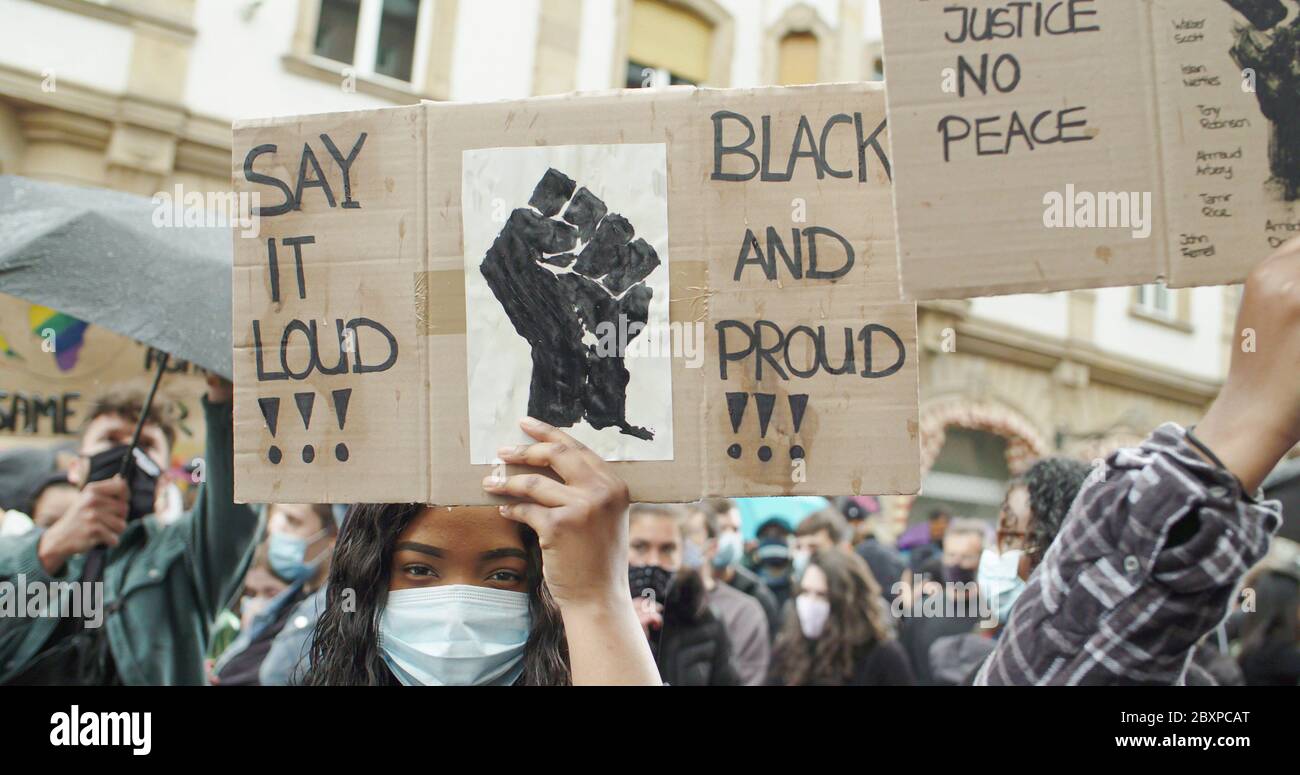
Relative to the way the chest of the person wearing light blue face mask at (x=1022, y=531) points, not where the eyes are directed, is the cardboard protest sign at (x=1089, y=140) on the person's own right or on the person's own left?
on the person's own left

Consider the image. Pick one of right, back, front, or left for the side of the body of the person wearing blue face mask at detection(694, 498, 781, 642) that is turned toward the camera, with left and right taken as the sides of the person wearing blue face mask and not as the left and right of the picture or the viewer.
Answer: front

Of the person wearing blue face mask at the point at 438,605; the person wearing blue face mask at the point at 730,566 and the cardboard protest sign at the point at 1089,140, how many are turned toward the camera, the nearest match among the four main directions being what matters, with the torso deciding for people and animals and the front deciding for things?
3

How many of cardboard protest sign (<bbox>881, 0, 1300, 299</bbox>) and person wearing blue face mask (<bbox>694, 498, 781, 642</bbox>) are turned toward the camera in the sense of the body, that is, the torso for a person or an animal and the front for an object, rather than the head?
2

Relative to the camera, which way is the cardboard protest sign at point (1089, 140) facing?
toward the camera

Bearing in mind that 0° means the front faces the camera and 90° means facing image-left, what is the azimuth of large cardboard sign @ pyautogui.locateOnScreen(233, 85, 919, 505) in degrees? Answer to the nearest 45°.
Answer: approximately 0°

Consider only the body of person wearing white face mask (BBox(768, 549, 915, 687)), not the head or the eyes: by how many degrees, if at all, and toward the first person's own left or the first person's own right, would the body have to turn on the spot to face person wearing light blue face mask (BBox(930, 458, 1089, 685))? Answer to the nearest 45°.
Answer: approximately 45° to the first person's own left

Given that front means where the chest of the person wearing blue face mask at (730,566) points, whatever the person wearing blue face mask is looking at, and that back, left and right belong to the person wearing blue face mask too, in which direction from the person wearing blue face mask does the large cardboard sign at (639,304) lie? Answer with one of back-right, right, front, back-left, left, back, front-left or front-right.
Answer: front

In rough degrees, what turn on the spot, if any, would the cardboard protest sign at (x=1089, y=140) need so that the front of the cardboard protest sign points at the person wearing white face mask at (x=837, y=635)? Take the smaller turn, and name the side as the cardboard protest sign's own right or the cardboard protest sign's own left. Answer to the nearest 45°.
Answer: approximately 180°

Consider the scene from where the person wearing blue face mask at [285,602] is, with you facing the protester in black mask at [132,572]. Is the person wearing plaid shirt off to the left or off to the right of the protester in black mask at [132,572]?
left

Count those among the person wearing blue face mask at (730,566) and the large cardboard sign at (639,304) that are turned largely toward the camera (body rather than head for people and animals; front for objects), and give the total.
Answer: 2

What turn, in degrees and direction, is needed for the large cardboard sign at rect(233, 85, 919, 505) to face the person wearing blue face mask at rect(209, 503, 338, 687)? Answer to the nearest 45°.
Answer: approximately 135° to its right
